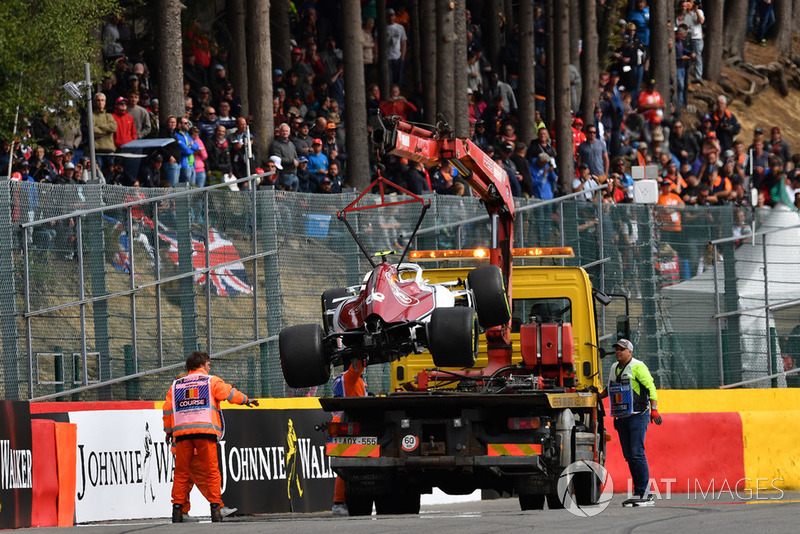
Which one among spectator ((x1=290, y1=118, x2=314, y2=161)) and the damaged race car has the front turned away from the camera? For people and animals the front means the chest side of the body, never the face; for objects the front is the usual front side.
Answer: the damaged race car

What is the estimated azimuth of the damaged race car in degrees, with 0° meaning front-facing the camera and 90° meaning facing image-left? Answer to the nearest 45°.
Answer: approximately 180°

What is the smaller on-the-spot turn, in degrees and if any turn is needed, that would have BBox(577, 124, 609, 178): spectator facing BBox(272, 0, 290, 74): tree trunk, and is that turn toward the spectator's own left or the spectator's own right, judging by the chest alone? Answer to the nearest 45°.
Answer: approximately 90° to the spectator's own right

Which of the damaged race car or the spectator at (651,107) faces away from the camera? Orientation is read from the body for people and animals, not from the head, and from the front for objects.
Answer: the damaged race car

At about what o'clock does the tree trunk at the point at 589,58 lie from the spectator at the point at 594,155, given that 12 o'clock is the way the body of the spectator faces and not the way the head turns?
The tree trunk is roughly at 6 o'clock from the spectator.

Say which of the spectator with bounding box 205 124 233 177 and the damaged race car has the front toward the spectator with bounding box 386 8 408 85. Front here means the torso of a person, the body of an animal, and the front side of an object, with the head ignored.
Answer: the damaged race car

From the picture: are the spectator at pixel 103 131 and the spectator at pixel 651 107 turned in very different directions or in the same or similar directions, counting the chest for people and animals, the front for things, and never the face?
same or similar directions

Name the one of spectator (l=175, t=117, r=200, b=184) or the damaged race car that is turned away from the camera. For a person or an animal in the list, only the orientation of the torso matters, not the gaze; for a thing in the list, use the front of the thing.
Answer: the damaged race car

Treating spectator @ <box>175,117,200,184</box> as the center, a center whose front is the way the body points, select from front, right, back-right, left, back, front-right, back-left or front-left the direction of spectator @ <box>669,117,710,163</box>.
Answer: left

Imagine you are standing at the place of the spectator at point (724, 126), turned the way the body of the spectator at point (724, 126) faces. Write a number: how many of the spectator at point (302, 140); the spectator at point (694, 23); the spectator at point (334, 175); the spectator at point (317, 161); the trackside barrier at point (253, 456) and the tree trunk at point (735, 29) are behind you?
2

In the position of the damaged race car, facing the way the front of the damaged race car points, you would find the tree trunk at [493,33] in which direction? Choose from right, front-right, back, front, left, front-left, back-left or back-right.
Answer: front

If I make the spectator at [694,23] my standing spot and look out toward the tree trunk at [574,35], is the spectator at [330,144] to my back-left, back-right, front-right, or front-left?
front-left

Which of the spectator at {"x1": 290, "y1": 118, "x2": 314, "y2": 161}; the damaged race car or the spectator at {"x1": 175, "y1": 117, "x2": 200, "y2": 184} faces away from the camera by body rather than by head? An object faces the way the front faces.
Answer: the damaged race car

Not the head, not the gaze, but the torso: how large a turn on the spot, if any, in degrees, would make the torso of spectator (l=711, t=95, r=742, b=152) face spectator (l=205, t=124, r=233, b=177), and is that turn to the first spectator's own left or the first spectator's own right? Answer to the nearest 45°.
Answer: approximately 45° to the first spectator's own right

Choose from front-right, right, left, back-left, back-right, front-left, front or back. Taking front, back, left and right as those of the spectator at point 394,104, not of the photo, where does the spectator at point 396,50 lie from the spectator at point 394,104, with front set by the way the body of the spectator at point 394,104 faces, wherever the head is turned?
back

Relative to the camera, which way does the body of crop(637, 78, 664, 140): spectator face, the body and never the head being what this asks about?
toward the camera

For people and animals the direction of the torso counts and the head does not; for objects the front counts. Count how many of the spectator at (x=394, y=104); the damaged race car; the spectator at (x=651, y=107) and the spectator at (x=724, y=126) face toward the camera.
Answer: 3
